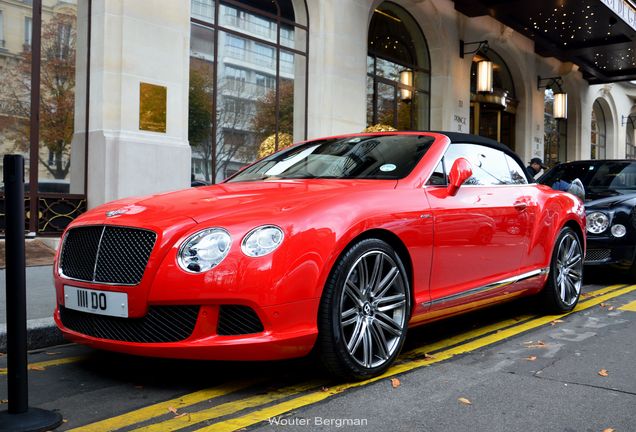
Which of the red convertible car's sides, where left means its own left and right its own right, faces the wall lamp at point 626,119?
back

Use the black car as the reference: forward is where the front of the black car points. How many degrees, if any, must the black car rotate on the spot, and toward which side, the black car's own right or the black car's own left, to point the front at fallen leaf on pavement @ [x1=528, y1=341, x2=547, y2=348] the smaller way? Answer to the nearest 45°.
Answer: approximately 45° to the black car's own left

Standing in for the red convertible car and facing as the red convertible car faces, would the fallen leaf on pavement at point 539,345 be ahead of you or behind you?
behind

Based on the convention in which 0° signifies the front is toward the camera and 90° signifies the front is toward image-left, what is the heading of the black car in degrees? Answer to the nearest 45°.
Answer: approximately 45°

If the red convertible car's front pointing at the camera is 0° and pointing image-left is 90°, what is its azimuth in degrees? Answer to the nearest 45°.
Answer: approximately 45°

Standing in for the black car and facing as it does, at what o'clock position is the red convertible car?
The red convertible car is roughly at 11 o'clock from the black car.
